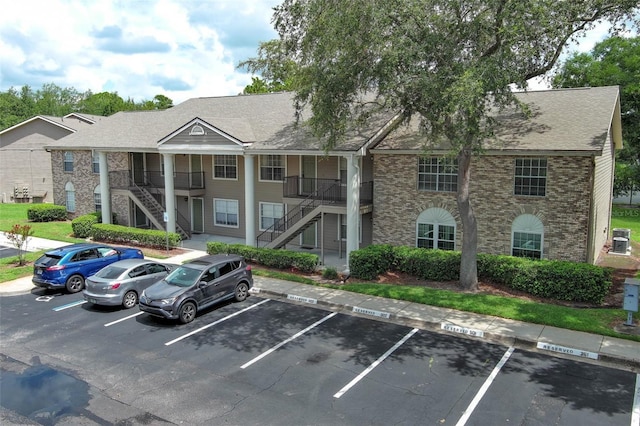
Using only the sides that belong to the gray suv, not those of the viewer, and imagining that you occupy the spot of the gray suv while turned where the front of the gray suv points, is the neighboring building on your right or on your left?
on your right

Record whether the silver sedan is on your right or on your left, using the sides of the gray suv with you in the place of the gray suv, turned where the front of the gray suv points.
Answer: on your right
